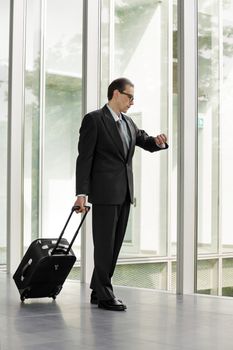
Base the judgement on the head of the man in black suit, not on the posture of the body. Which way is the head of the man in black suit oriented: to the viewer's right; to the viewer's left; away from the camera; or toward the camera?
to the viewer's right

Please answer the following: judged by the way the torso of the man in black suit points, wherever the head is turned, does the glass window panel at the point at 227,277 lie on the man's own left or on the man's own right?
on the man's own left

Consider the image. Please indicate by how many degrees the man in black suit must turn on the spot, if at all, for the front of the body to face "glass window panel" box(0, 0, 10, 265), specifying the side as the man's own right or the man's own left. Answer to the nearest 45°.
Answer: approximately 135° to the man's own left

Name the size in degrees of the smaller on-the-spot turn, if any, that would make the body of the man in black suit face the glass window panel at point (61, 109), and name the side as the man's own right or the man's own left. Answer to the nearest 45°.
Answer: approximately 135° to the man's own left

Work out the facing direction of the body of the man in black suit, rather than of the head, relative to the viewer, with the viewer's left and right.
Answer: facing the viewer and to the right of the viewer

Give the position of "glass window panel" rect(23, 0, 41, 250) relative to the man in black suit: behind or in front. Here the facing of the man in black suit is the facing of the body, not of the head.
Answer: behind
